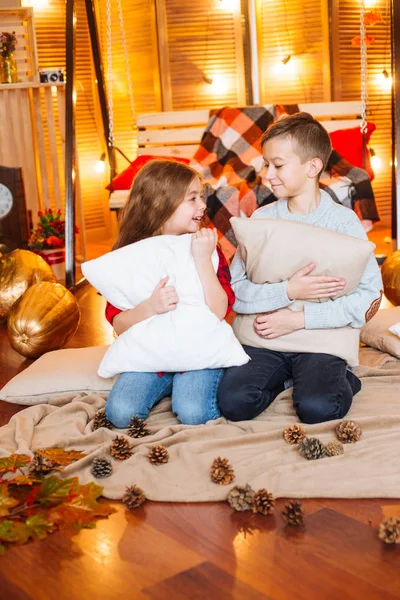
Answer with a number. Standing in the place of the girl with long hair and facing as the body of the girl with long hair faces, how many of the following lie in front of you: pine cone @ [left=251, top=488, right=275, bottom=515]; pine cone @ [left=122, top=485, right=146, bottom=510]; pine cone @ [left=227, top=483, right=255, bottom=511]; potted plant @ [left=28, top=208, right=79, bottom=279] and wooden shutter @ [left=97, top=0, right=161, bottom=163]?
3

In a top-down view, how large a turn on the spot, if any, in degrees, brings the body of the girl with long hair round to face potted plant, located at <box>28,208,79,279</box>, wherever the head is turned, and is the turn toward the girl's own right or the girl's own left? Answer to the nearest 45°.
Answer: approximately 180°

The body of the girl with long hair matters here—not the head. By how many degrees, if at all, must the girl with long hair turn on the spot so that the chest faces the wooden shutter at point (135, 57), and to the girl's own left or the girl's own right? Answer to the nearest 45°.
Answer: approximately 180°

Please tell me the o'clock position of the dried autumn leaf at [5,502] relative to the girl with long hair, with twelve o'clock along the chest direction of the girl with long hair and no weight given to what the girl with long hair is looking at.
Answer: The dried autumn leaf is roughly at 1 o'clock from the girl with long hair.

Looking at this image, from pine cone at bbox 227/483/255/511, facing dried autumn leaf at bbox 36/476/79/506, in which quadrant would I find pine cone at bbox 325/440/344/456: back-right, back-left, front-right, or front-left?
back-right

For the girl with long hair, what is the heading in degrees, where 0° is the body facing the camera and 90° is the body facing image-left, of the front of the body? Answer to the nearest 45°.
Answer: approximately 0°

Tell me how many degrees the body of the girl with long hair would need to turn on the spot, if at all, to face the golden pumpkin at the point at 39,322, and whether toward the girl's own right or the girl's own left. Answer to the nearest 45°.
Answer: approximately 135° to the girl's own right

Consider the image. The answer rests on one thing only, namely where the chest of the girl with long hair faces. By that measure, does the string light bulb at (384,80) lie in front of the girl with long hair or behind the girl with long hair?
behind

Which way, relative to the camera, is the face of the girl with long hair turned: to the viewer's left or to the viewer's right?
to the viewer's right
